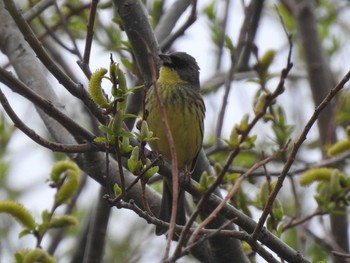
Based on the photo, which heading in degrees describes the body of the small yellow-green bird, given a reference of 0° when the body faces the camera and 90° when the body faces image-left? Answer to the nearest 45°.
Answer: approximately 45°
